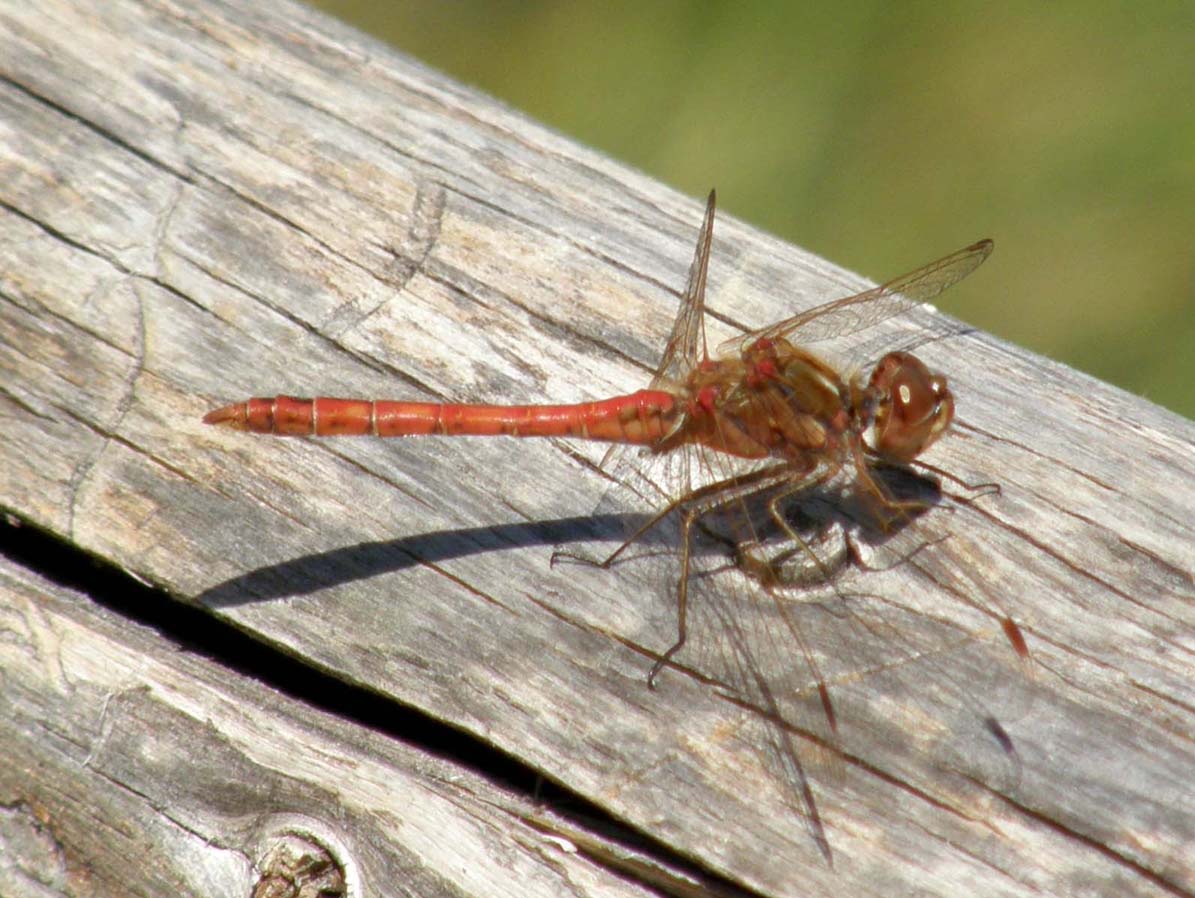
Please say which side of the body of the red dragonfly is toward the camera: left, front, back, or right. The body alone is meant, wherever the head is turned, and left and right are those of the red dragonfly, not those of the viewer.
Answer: right
